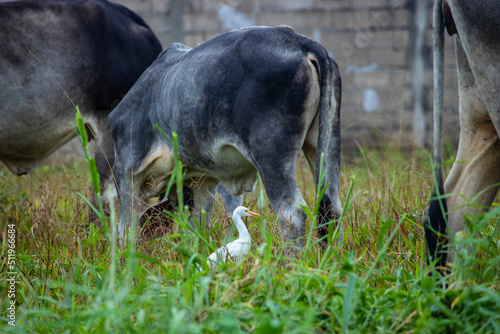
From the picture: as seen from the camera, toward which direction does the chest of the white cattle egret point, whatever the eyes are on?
to the viewer's right

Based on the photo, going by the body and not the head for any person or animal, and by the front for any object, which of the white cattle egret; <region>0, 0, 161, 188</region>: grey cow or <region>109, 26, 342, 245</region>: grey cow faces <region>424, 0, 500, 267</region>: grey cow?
the white cattle egret

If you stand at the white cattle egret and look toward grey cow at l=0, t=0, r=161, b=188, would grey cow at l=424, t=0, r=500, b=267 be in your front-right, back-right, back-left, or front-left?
back-right

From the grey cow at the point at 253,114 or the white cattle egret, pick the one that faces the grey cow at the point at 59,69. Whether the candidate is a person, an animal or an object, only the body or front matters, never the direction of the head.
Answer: the grey cow at the point at 253,114

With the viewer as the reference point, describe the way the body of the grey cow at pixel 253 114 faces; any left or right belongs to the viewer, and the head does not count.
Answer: facing away from the viewer and to the left of the viewer

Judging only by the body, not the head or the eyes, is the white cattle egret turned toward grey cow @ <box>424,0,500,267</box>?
yes
